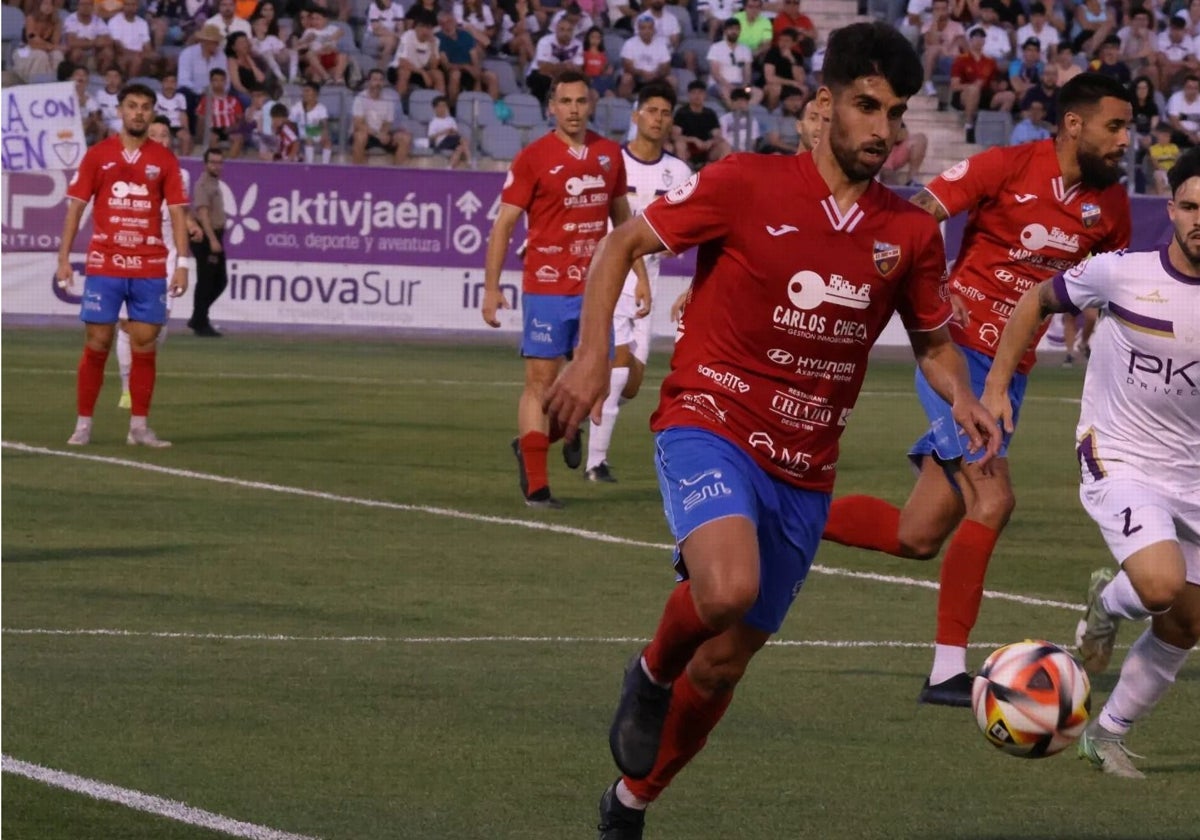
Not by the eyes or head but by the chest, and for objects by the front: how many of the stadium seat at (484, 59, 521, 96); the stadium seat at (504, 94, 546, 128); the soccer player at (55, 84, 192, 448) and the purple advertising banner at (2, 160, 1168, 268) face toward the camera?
4

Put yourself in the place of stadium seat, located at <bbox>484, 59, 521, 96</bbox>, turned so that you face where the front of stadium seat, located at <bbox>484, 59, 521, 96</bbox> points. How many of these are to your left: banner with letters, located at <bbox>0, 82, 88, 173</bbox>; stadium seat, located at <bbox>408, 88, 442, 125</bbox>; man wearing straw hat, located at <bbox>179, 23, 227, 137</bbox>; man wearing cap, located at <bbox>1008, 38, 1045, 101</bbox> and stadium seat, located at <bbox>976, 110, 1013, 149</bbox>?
2

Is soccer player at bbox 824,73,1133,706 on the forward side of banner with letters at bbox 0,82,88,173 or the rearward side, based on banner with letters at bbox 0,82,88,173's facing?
on the forward side

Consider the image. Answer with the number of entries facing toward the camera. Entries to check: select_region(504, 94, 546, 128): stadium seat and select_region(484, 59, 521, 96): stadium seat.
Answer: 2

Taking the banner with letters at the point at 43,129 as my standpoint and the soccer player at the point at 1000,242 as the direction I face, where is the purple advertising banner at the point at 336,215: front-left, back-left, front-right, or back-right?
front-left

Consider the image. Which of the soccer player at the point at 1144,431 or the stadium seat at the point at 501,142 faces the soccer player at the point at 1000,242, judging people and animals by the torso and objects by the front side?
the stadium seat

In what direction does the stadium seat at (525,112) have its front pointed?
toward the camera

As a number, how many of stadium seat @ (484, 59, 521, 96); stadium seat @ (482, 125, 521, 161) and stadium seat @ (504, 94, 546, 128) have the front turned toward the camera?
3

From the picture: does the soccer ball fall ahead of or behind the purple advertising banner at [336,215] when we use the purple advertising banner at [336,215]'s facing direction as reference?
ahead

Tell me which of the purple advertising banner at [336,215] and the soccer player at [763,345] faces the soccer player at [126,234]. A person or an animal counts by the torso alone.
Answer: the purple advertising banner

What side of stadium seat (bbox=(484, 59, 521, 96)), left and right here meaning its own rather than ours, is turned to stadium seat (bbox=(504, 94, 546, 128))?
front

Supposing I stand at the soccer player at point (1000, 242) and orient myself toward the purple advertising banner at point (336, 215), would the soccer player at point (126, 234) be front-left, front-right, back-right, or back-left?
front-left

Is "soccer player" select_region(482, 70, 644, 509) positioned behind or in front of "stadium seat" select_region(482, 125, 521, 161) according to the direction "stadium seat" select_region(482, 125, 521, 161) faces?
in front

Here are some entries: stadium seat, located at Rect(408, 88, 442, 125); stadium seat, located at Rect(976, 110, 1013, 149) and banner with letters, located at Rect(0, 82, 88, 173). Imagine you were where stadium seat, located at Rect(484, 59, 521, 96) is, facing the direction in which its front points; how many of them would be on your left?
1
